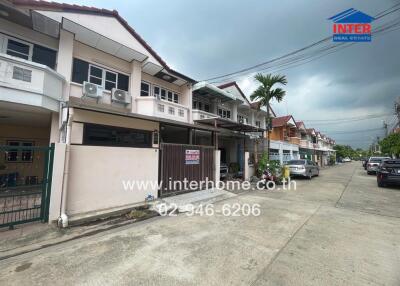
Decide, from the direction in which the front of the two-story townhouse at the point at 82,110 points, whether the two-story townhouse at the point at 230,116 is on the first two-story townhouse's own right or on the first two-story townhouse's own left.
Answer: on the first two-story townhouse's own left

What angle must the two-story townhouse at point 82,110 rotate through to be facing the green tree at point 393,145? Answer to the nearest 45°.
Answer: approximately 45° to its left

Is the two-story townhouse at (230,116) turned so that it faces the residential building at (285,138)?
no

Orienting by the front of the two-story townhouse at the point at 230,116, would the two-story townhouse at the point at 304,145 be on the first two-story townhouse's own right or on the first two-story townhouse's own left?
on the first two-story townhouse's own left

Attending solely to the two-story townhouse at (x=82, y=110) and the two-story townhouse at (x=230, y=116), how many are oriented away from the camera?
0

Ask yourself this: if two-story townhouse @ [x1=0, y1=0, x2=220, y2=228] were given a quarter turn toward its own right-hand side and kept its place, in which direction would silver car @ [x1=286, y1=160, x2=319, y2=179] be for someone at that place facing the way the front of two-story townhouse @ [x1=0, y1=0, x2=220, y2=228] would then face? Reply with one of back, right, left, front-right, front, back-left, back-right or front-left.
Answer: back-left

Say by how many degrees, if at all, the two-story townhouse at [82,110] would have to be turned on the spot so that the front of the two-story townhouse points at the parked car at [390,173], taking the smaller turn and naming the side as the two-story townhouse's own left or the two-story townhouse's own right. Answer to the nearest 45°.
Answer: approximately 45° to the two-story townhouse's own left

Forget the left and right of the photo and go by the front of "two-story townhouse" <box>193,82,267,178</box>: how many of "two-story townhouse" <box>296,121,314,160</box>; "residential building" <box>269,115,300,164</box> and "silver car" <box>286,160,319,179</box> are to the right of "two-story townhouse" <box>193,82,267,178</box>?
0

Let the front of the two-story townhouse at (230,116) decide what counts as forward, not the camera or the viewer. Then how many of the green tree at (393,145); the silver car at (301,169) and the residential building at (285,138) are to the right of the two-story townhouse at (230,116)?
0

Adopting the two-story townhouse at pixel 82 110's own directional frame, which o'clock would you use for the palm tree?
The palm tree is roughly at 10 o'clock from the two-story townhouse.

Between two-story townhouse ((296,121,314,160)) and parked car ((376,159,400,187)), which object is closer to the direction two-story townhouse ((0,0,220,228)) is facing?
the parked car

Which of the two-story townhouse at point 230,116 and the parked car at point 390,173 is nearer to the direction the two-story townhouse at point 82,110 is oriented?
the parked car

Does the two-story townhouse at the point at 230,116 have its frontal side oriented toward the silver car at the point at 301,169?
no

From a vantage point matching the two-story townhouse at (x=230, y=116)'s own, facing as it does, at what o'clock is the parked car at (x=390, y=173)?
The parked car is roughly at 11 o'clock from the two-story townhouse.

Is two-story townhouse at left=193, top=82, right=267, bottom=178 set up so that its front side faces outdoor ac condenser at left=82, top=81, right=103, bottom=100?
no

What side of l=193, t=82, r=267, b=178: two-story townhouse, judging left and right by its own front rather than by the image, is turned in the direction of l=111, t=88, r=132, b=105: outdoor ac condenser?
right
